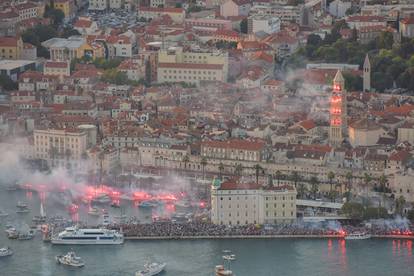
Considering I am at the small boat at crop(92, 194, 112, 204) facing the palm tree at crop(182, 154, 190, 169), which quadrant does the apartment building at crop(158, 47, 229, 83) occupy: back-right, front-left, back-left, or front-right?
front-left

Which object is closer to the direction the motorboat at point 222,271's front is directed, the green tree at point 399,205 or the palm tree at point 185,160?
the green tree

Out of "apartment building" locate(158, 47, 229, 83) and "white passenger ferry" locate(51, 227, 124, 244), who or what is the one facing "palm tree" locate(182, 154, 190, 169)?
the apartment building

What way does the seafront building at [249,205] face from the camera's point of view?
toward the camera

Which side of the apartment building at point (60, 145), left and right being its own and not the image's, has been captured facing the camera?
front

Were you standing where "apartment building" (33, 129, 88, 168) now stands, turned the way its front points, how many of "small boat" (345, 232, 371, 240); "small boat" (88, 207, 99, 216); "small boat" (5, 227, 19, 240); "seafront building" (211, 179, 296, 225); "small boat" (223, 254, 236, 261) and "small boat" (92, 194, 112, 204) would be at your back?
0

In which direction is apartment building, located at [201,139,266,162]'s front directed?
toward the camera

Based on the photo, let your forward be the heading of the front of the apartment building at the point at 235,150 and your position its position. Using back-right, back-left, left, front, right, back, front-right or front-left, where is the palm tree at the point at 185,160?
right
